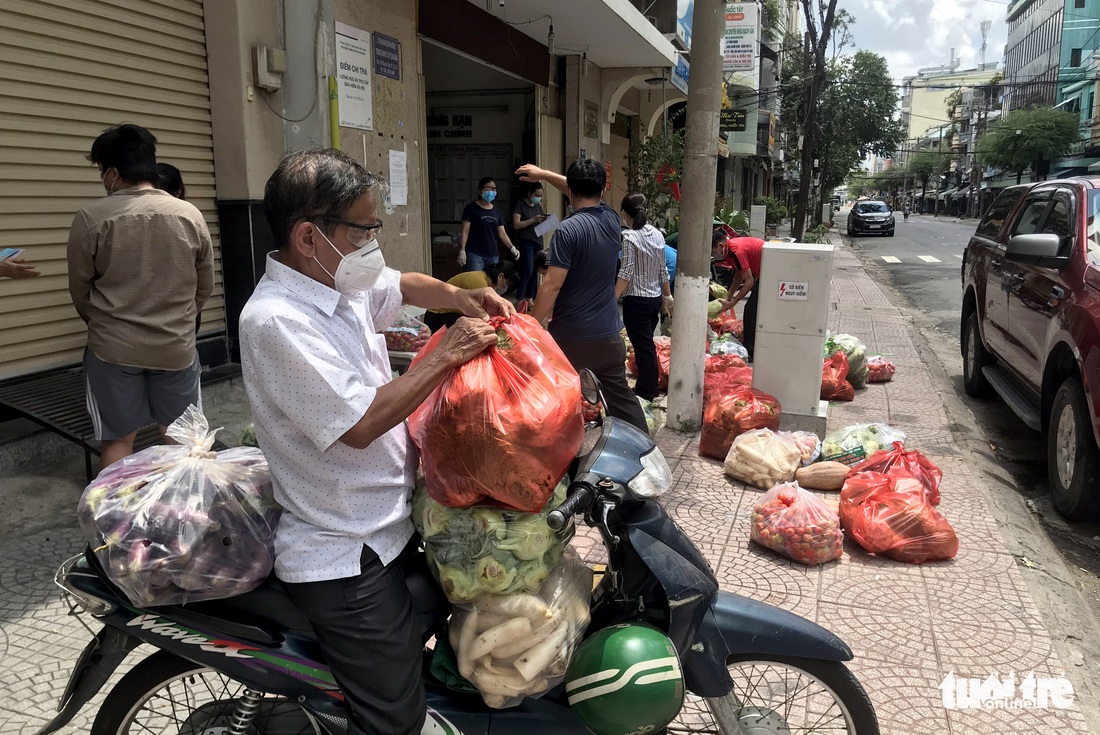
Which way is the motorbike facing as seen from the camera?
to the viewer's right

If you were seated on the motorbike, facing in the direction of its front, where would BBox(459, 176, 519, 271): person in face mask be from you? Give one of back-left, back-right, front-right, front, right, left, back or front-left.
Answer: left

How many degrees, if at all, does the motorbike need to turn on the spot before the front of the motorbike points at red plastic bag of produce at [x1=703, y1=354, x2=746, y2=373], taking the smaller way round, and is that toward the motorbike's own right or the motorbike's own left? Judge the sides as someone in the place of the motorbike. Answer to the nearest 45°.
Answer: approximately 45° to the motorbike's own left

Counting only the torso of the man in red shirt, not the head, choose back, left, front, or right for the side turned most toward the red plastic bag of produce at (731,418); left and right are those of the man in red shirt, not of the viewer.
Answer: left

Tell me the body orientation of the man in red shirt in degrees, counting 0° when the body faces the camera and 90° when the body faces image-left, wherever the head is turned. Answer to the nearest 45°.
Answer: approximately 90°

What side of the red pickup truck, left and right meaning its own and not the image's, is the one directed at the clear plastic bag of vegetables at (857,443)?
right

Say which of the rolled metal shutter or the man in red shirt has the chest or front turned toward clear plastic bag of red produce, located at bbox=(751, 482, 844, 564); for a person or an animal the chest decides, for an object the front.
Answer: the rolled metal shutter

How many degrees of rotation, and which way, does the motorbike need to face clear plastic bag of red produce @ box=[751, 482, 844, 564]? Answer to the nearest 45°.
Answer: approximately 45° to its left

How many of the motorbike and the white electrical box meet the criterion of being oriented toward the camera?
1

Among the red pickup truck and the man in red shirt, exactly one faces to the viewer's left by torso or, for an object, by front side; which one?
the man in red shirt

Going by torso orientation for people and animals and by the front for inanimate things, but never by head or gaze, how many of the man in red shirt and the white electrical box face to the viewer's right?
0

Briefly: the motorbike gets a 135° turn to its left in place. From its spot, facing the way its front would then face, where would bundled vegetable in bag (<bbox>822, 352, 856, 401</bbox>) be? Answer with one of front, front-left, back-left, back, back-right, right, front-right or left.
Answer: right

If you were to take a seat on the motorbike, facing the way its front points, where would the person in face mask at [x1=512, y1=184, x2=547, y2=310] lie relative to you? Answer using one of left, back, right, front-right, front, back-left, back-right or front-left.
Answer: left

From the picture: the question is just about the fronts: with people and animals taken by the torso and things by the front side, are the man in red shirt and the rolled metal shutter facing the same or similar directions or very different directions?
very different directions

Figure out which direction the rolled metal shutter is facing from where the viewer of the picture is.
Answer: facing the viewer and to the right of the viewer

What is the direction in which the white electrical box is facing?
toward the camera
